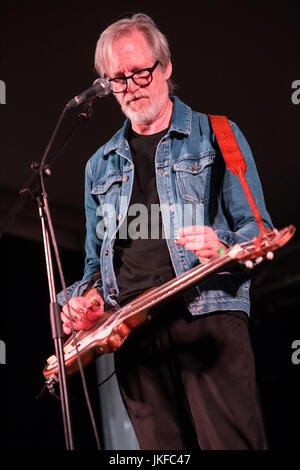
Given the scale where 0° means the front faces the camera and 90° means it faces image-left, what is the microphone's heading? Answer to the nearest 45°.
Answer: approximately 270°
